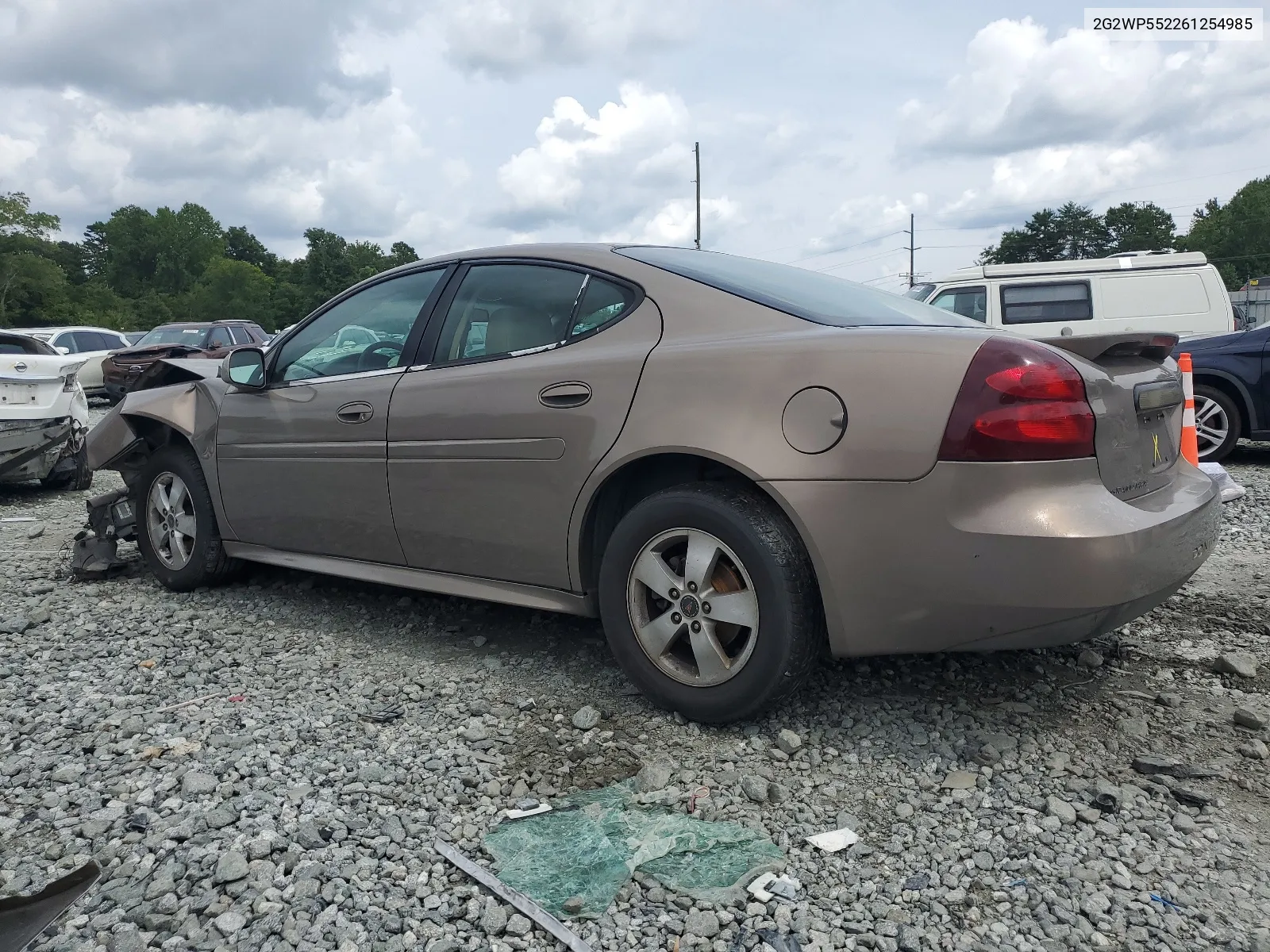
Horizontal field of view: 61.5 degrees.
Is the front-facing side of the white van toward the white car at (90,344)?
yes

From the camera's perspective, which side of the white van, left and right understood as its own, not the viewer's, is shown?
left

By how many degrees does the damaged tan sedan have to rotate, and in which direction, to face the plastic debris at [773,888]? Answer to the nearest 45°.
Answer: approximately 135° to its left

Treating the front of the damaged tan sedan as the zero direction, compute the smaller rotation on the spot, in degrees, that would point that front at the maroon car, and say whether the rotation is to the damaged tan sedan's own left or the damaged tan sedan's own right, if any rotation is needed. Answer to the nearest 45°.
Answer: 0° — it already faces it

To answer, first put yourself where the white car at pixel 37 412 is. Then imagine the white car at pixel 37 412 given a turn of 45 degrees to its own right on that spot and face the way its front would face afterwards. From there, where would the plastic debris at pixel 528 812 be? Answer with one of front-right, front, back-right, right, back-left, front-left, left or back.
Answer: back-right

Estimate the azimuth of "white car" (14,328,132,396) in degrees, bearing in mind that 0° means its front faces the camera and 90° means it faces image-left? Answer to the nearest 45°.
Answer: approximately 45°

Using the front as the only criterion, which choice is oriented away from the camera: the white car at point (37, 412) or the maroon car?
the white car

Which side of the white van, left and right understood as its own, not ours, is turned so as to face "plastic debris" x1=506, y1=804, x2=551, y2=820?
left

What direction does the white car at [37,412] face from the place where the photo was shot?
facing away from the viewer

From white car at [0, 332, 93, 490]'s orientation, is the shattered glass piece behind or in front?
behind

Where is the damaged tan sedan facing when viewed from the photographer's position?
facing away from the viewer and to the left of the viewer

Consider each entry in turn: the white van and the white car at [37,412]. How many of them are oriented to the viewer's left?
1
